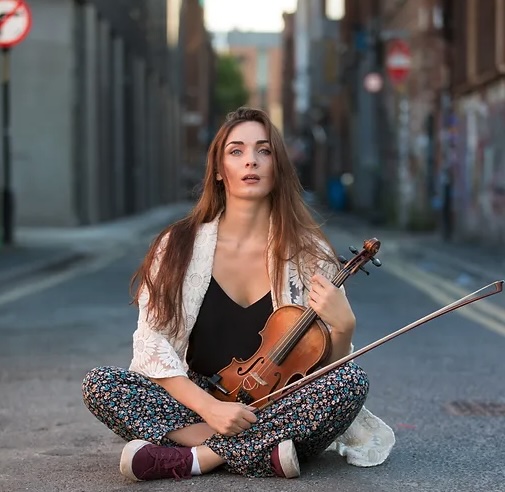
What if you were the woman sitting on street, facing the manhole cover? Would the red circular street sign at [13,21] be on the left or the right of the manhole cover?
left

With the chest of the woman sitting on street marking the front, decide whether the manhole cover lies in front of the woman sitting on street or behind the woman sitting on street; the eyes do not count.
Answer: behind

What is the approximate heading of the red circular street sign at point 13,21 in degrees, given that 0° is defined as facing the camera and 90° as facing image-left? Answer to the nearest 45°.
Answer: approximately 0°

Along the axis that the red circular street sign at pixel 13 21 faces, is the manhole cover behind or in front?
in front

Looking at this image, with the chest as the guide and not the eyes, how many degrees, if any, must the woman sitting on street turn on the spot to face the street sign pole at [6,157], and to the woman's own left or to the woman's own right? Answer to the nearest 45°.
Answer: approximately 180°

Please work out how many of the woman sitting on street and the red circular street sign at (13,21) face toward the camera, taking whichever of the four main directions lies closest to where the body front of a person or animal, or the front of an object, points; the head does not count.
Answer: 2

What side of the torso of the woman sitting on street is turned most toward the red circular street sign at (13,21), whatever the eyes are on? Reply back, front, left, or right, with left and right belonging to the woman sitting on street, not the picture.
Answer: back
